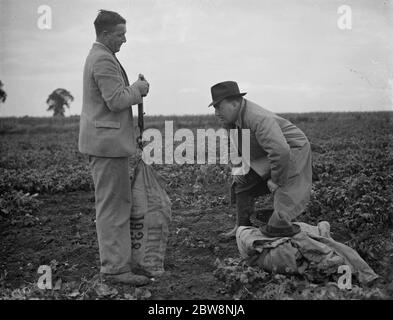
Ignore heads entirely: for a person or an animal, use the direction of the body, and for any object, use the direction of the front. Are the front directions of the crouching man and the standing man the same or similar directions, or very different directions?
very different directions

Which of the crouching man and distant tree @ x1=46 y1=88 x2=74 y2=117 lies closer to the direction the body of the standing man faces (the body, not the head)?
the crouching man

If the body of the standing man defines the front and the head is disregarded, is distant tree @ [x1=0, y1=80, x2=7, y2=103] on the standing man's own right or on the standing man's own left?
on the standing man's own left

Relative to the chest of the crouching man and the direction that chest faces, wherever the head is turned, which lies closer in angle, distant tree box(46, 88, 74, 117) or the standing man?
the standing man

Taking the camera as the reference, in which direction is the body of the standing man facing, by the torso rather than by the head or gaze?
to the viewer's right

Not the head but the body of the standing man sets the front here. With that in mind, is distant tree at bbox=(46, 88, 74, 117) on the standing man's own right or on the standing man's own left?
on the standing man's own left

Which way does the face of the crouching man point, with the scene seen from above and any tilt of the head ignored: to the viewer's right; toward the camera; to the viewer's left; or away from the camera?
to the viewer's left

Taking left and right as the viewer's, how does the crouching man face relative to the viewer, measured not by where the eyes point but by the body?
facing to the left of the viewer

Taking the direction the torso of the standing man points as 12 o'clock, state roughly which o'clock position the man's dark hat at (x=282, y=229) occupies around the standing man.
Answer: The man's dark hat is roughly at 12 o'clock from the standing man.

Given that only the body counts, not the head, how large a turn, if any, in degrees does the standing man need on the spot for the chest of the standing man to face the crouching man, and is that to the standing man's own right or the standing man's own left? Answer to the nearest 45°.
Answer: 0° — they already face them

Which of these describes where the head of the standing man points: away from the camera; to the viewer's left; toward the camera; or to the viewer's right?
to the viewer's right

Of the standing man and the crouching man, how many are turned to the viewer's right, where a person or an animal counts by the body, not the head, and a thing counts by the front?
1

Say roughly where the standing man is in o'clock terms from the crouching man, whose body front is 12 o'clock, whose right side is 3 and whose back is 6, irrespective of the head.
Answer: The standing man is roughly at 11 o'clock from the crouching man.

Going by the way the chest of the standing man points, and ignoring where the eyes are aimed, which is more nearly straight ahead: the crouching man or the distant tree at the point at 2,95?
the crouching man
